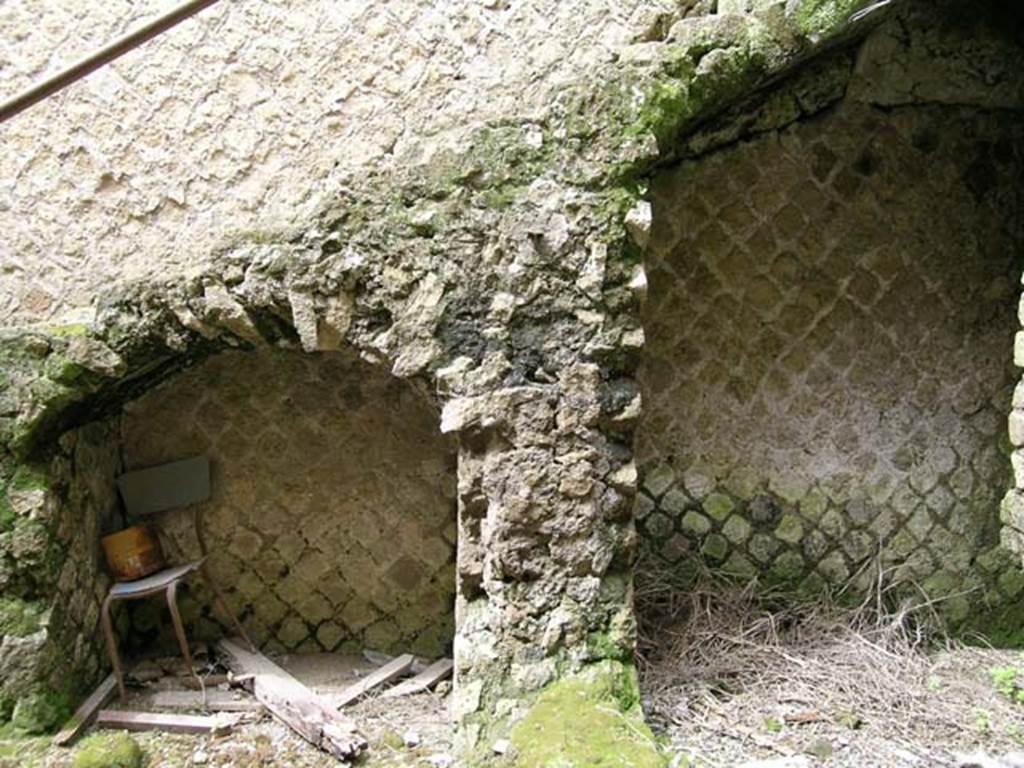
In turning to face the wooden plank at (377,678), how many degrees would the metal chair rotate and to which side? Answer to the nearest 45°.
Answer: approximately 90° to its left

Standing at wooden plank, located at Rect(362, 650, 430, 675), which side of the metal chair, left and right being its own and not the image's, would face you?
left

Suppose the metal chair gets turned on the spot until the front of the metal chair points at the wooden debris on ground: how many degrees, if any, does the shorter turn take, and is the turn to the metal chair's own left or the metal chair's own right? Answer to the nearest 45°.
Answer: approximately 90° to the metal chair's own left
